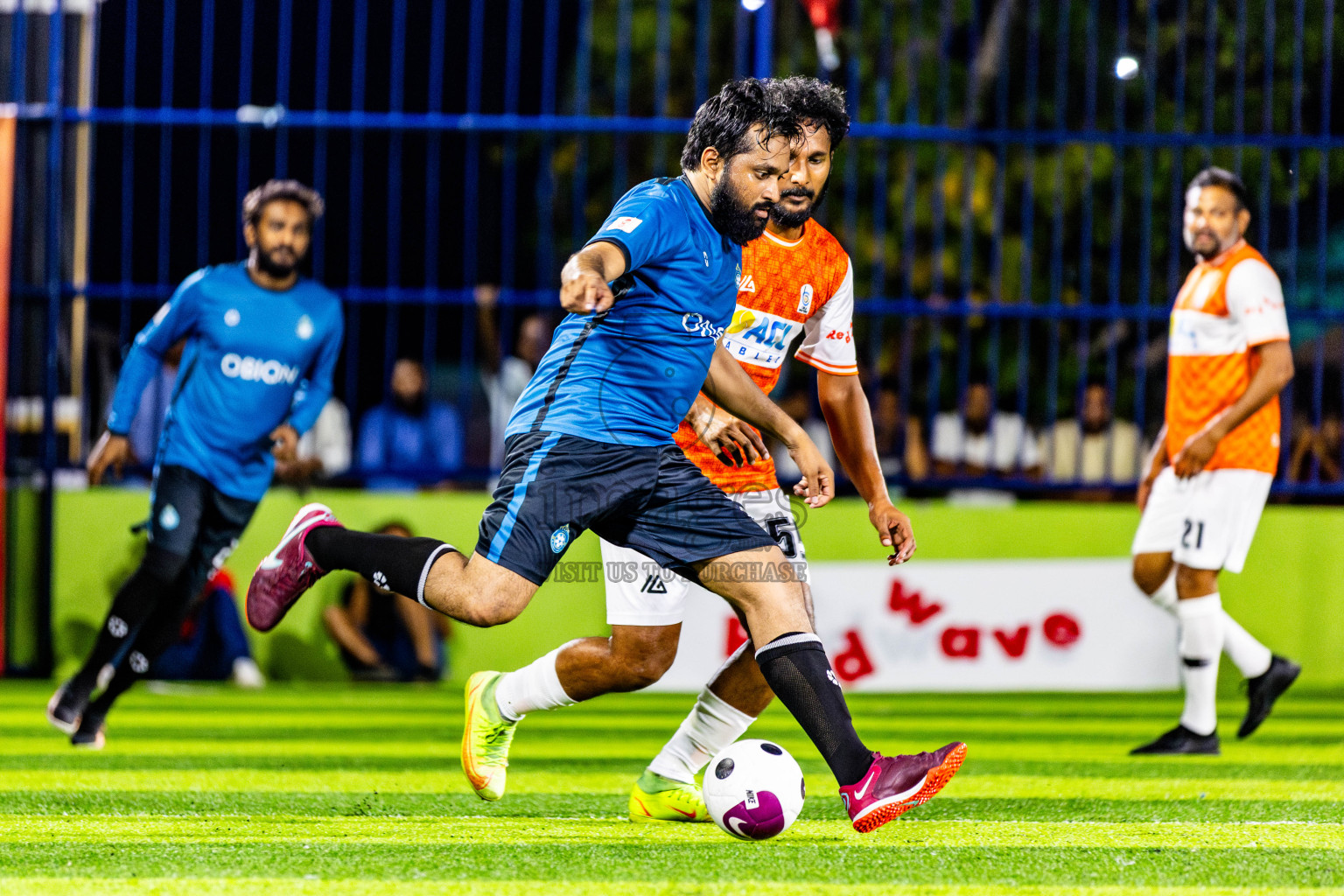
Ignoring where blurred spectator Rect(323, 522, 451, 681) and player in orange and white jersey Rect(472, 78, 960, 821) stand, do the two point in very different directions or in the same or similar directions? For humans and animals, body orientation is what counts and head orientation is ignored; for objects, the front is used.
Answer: same or similar directions

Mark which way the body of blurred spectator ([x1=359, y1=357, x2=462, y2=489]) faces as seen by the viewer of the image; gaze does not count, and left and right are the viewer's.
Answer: facing the viewer

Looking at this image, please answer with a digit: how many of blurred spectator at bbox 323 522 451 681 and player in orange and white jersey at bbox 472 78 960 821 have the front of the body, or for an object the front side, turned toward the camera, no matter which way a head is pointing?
2

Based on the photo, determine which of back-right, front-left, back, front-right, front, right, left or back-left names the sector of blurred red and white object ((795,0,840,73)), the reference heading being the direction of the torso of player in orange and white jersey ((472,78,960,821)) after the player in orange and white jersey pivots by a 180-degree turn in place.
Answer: front

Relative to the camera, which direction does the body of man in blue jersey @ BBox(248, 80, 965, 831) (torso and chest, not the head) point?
to the viewer's right

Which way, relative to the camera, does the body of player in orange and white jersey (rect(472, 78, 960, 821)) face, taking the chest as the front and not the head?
toward the camera

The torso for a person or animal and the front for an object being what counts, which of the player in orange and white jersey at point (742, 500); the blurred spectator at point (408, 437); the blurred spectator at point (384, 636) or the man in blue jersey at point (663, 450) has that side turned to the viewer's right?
the man in blue jersey

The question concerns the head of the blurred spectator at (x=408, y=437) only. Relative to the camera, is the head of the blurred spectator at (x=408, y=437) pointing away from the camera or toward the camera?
toward the camera

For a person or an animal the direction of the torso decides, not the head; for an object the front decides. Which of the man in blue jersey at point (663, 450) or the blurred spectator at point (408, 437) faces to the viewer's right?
the man in blue jersey

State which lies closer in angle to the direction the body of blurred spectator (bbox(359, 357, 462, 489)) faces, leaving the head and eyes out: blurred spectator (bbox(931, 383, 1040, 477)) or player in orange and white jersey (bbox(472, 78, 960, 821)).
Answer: the player in orange and white jersey

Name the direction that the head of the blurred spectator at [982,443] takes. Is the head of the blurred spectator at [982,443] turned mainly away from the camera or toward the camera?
toward the camera

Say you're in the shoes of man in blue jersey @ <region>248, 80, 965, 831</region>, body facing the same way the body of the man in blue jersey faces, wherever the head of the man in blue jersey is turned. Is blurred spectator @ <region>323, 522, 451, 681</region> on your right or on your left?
on your left

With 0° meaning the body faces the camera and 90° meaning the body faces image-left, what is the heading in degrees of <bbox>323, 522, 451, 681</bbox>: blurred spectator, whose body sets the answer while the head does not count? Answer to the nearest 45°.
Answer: approximately 0°
